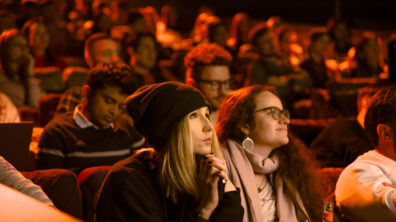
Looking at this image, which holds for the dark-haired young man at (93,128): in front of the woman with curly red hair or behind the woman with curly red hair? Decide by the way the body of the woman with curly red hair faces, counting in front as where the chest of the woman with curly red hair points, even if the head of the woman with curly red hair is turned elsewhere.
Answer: behind

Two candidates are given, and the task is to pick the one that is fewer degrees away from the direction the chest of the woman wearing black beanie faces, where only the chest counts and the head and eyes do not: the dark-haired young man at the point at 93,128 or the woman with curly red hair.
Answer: the woman with curly red hair

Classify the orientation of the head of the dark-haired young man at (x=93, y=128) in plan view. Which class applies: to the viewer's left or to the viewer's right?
to the viewer's right

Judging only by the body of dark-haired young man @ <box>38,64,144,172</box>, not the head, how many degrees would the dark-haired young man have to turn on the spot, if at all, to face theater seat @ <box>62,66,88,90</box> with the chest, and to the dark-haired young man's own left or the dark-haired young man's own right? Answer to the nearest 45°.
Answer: approximately 135° to the dark-haired young man's own left

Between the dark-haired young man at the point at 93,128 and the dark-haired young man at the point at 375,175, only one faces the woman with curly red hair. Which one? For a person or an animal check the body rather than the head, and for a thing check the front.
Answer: the dark-haired young man at the point at 93,128

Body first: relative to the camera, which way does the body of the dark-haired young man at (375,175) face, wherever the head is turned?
to the viewer's right

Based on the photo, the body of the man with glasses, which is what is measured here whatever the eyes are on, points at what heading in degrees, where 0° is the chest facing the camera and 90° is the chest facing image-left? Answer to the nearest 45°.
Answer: approximately 315°

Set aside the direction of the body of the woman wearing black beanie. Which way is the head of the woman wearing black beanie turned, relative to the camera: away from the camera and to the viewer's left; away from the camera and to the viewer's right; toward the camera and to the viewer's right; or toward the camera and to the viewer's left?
toward the camera and to the viewer's right

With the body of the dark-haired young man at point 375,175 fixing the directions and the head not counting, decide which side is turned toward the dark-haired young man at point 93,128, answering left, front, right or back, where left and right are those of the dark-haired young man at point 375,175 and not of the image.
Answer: back

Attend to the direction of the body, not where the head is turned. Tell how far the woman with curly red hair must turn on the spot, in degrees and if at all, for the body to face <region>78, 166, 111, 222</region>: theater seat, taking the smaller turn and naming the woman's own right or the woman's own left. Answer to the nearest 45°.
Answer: approximately 135° to the woman's own right
